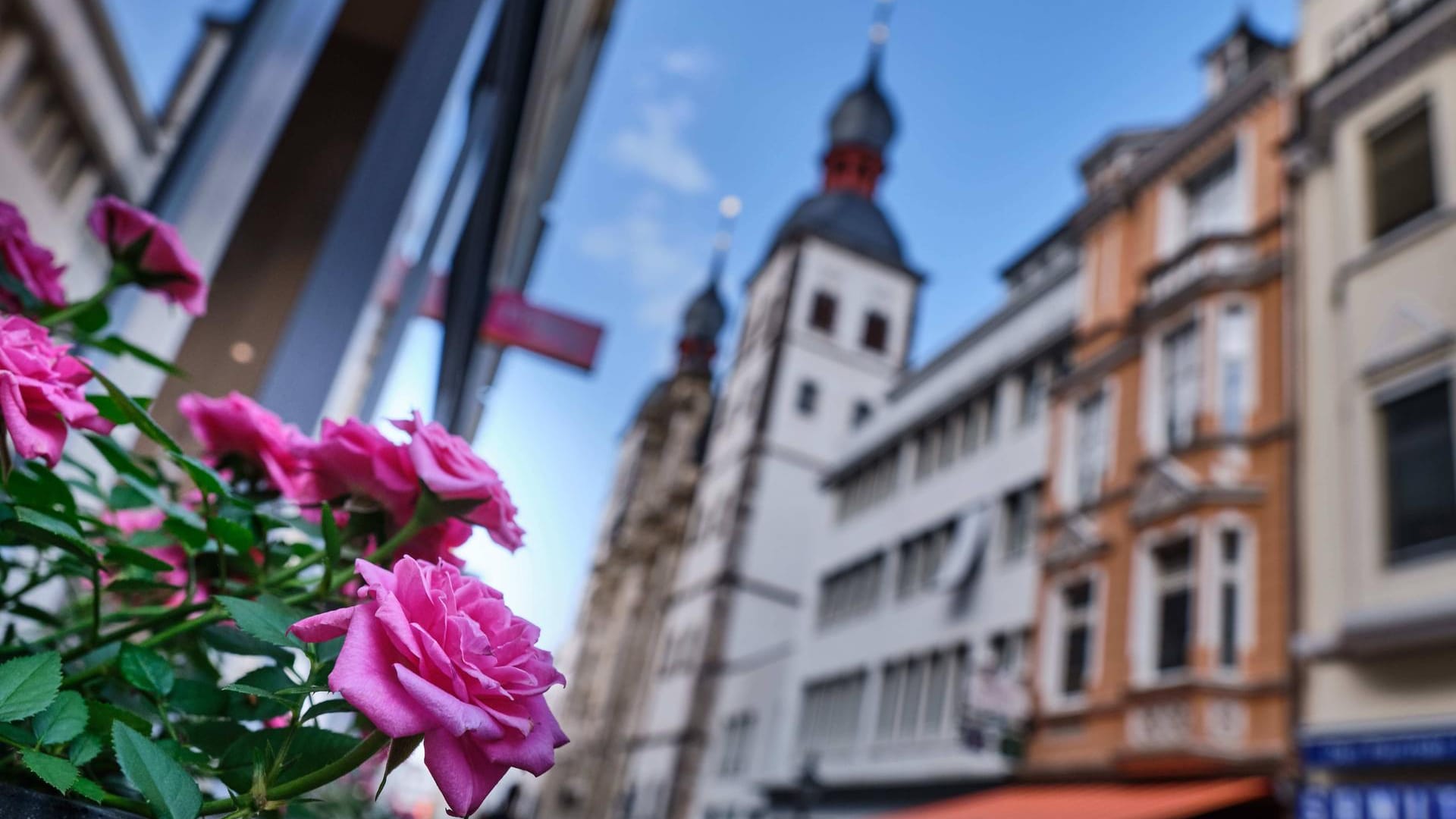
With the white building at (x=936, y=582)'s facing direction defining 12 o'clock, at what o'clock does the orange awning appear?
The orange awning is roughly at 10 o'clock from the white building.

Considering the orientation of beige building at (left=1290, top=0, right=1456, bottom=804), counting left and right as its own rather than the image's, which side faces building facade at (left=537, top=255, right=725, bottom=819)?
right

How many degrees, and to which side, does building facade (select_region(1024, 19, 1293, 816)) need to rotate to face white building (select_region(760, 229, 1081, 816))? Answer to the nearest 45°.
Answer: approximately 90° to its right

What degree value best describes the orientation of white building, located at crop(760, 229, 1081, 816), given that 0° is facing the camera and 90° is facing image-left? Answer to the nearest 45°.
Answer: approximately 45°

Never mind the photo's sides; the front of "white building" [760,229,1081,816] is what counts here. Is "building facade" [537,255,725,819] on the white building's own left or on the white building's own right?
on the white building's own right

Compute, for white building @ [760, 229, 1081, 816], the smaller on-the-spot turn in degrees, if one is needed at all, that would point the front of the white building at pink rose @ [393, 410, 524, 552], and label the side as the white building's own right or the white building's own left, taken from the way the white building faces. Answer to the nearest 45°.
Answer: approximately 45° to the white building's own left
